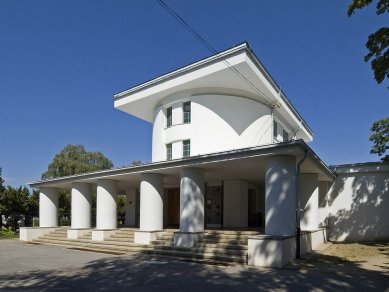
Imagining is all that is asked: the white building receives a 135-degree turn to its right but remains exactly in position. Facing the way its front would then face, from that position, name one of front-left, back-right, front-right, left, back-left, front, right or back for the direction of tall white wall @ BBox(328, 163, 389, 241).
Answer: right

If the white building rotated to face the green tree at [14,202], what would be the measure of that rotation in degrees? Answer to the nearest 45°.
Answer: approximately 90° to its right

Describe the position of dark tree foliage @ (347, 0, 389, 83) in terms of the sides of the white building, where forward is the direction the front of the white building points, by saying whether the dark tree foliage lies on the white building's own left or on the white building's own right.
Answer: on the white building's own left

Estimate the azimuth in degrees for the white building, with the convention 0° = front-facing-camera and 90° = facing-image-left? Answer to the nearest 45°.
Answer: approximately 45°
